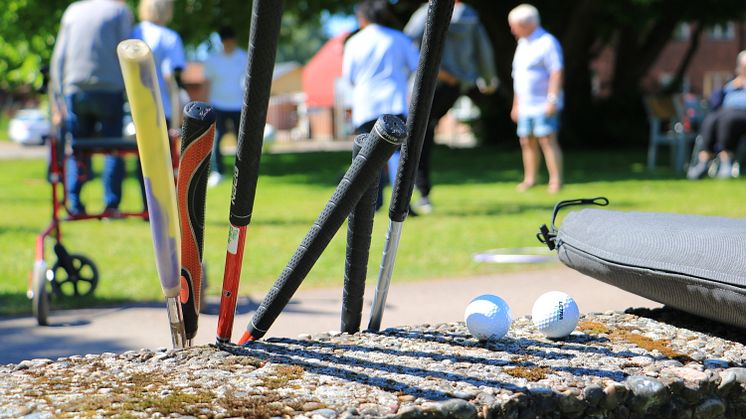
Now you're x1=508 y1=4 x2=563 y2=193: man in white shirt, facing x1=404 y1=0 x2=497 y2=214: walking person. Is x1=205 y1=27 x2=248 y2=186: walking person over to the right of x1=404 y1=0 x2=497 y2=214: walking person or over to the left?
right

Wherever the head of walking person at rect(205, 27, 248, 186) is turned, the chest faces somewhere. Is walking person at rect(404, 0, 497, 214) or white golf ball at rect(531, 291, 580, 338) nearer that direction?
the white golf ball

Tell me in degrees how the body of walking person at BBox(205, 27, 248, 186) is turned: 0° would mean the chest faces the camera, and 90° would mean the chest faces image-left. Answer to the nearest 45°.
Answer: approximately 0°

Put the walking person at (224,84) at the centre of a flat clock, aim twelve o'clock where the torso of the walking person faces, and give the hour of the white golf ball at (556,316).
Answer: The white golf ball is roughly at 12 o'clock from the walking person.

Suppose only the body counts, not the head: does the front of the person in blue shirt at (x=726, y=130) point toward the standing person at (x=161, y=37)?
yes

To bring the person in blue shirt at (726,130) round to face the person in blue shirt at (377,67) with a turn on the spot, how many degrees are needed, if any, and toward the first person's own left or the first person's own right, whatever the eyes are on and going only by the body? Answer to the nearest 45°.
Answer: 0° — they already face them

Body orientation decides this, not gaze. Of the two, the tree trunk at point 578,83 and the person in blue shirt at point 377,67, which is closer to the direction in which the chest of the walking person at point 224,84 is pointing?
the person in blue shirt

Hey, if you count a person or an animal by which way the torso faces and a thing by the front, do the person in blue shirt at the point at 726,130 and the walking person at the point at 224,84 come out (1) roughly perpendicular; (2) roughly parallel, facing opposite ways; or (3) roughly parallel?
roughly perpendicular

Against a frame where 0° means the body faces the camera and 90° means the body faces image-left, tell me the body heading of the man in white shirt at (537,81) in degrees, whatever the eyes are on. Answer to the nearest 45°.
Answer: approximately 45°
